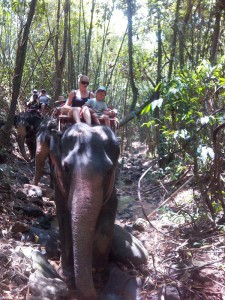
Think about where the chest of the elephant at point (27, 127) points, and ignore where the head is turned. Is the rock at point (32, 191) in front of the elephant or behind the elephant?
in front

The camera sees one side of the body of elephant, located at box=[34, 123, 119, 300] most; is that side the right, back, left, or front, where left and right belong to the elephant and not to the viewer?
front

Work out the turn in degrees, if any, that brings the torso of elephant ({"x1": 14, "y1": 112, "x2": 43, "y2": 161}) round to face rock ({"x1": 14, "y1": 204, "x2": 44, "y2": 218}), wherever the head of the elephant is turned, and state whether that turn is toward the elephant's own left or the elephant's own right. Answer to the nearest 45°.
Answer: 0° — it already faces it

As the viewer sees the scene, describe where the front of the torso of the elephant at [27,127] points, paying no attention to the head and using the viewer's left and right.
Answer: facing the viewer

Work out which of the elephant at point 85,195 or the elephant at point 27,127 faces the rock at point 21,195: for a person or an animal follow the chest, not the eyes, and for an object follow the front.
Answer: the elephant at point 27,127

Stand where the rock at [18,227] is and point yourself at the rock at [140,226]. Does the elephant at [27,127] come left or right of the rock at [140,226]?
left

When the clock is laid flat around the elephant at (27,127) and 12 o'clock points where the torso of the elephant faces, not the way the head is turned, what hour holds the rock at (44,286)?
The rock is roughly at 12 o'clock from the elephant.

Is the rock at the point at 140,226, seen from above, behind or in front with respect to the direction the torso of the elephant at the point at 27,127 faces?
in front

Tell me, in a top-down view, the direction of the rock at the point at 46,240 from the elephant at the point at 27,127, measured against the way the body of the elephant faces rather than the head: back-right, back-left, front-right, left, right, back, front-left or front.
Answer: front

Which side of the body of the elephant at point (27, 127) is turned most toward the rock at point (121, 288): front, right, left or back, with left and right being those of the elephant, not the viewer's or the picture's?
front

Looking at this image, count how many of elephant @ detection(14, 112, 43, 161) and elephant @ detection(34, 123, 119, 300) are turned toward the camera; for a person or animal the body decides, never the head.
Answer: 2
